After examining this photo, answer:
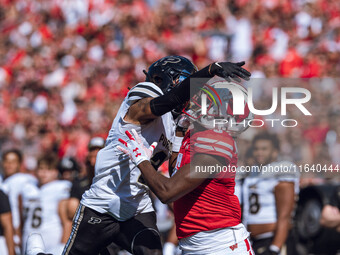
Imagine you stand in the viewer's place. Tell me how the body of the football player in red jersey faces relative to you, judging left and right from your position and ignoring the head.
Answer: facing to the left of the viewer

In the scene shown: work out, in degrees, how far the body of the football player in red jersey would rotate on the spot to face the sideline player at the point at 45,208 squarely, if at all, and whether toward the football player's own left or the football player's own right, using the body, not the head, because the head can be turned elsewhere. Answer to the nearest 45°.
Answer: approximately 45° to the football player's own right

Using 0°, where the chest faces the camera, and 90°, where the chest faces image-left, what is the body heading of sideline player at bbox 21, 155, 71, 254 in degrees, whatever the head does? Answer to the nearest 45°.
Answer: approximately 45°

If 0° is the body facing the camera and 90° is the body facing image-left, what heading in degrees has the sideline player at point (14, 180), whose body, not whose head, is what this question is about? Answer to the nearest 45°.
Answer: approximately 45°

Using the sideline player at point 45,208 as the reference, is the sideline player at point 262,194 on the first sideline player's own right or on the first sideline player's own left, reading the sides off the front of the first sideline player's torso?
on the first sideline player's own left

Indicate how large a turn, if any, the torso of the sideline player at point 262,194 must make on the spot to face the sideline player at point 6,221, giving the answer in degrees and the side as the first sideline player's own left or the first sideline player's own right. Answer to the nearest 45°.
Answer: approximately 45° to the first sideline player's own right

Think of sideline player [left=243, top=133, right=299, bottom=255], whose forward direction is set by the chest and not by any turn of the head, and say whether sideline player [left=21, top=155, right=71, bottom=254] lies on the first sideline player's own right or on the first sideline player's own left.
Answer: on the first sideline player's own right

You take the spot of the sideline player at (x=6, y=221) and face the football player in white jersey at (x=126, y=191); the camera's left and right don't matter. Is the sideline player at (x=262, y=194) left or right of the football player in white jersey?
left

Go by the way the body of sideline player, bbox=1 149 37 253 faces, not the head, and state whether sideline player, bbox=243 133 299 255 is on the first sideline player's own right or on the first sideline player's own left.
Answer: on the first sideline player's own left
